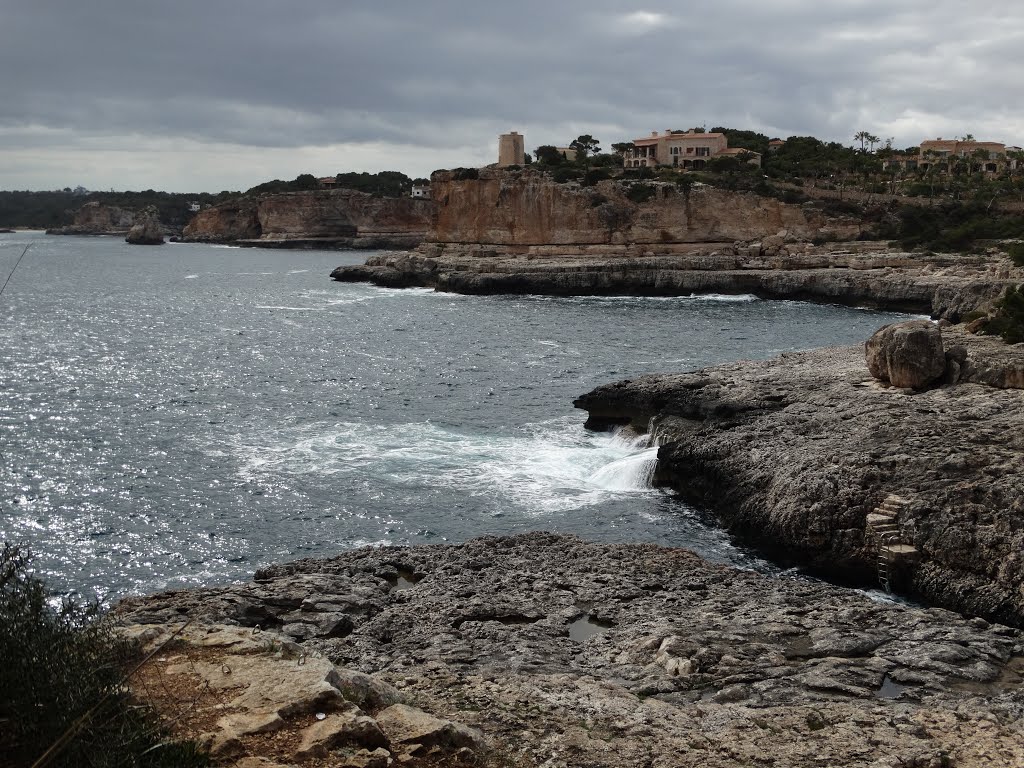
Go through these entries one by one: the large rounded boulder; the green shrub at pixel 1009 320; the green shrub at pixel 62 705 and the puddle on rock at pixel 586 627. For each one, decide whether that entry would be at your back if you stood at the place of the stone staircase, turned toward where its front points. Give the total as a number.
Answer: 2

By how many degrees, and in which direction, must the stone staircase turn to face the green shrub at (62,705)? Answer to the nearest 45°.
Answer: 0° — it already faces it

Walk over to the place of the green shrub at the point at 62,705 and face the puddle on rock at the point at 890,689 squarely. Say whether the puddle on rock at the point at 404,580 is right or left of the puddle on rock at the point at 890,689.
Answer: left

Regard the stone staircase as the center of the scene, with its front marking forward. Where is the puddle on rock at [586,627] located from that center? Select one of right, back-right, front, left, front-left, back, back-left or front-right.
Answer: front-right

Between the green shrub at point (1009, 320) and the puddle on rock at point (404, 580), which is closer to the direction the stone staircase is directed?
the puddle on rock

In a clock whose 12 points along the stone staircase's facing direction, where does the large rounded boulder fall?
The large rounded boulder is roughly at 6 o'clock from the stone staircase.

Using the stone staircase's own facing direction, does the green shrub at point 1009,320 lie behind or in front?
behind

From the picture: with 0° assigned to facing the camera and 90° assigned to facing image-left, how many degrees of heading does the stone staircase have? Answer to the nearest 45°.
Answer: approximately 0°

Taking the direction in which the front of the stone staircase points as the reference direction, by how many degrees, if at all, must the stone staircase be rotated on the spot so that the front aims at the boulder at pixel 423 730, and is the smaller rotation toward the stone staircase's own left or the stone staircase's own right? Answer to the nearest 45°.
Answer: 0° — it already faces it

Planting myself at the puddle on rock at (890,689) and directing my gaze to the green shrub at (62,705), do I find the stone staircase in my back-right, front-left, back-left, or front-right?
back-right

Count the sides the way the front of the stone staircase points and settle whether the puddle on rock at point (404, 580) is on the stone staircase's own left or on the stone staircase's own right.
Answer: on the stone staircase's own right
